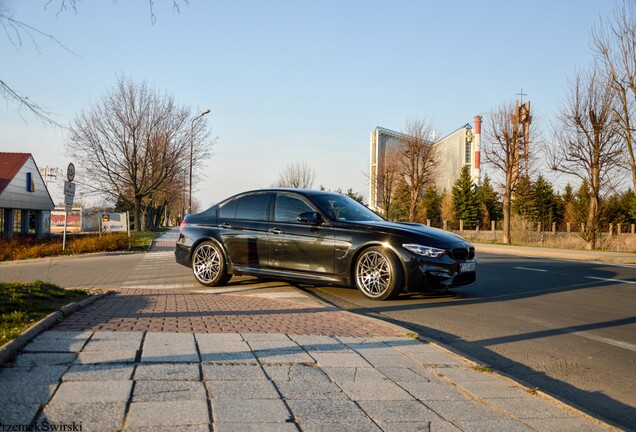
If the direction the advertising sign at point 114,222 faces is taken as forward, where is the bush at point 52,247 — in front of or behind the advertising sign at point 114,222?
in front

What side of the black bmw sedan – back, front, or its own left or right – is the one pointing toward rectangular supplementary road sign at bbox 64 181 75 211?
back

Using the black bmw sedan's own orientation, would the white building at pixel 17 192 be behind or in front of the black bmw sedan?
behind

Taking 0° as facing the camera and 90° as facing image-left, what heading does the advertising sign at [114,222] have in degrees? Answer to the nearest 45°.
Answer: approximately 0°

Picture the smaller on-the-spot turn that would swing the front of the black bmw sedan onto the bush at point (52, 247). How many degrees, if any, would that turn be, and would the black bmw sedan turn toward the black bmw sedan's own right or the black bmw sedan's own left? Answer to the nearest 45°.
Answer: approximately 180°

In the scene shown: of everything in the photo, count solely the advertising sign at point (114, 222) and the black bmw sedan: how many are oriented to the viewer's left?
0

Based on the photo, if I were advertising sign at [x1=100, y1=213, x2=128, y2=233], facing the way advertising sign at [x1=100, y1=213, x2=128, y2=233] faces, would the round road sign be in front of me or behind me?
in front

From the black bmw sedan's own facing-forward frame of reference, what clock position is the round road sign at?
The round road sign is roughly at 6 o'clock from the black bmw sedan.
